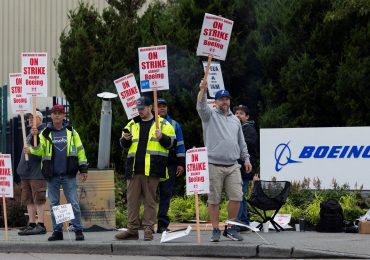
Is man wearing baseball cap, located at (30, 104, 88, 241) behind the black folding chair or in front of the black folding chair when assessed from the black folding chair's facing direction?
in front

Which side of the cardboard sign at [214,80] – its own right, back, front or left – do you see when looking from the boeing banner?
left

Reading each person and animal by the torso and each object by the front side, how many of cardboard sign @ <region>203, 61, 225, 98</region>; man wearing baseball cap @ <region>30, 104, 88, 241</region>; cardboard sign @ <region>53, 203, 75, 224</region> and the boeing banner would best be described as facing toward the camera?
4

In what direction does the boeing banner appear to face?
toward the camera

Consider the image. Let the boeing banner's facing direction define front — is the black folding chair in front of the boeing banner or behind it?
in front

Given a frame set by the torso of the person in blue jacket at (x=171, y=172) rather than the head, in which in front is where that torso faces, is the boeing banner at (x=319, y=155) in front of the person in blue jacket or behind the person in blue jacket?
behind

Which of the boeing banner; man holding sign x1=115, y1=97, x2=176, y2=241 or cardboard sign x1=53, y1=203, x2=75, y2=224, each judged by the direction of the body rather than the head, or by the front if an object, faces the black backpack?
the boeing banner

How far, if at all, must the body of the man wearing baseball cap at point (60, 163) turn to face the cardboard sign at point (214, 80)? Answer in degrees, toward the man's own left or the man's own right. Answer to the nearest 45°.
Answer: approximately 135° to the man's own left

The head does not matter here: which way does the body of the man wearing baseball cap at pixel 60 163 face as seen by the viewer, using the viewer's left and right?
facing the viewer

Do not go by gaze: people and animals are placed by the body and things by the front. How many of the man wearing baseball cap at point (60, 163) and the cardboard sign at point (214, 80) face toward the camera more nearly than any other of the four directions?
2

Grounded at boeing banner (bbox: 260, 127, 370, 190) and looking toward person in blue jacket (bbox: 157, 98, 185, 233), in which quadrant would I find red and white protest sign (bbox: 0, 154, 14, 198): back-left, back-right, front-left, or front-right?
front-right

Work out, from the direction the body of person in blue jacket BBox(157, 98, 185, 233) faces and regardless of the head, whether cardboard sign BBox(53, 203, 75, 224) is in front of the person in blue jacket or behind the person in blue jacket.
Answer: in front

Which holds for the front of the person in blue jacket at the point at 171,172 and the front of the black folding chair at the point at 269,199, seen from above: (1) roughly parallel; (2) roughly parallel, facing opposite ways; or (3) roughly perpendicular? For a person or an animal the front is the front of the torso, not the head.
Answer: roughly parallel
